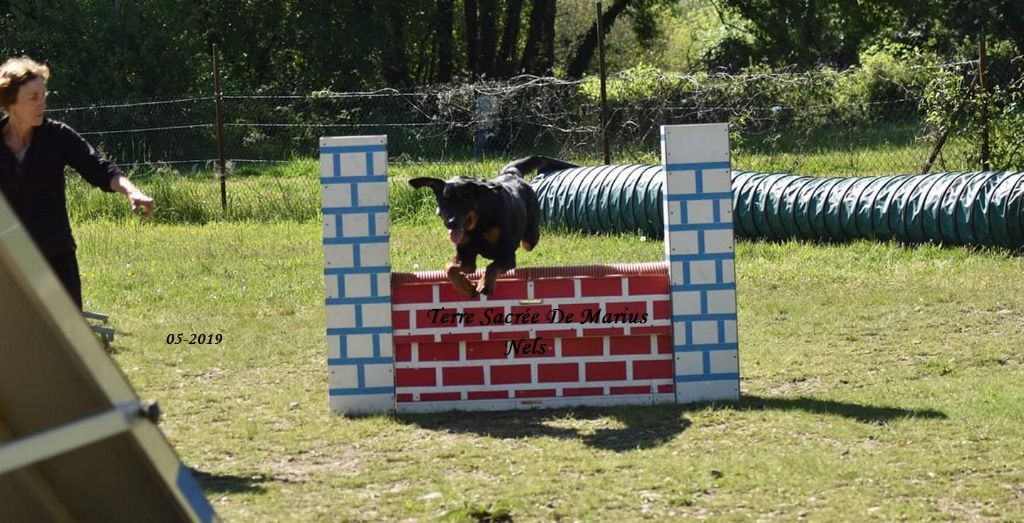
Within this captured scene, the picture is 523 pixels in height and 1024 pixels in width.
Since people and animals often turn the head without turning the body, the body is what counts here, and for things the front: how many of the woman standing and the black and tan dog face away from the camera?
0

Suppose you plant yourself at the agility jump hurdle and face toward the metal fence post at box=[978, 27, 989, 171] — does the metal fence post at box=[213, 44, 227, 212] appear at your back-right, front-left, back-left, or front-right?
front-left

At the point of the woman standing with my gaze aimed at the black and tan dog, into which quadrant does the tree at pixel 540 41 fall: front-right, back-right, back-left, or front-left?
front-left

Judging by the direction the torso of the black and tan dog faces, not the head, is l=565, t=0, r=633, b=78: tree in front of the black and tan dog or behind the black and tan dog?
behind

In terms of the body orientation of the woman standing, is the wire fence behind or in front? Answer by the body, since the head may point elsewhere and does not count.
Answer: behind

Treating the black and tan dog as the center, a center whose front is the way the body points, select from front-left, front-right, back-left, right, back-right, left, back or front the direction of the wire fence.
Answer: back-right

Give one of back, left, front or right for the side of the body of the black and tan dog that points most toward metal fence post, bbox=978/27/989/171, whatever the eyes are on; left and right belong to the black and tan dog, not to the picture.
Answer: back

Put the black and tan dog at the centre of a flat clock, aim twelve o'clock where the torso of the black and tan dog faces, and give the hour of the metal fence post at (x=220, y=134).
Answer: The metal fence post is roughly at 4 o'clock from the black and tan dog.

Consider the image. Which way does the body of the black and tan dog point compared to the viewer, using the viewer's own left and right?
facing the viewer and to the left of the viewer

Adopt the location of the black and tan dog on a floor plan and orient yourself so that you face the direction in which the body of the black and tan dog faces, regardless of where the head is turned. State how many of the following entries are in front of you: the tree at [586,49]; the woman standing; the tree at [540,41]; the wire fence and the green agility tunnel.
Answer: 1
